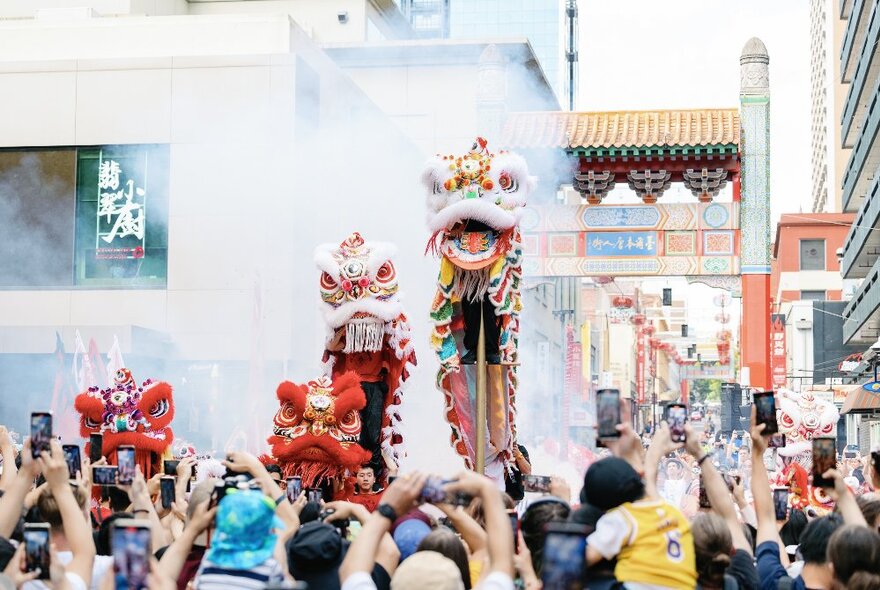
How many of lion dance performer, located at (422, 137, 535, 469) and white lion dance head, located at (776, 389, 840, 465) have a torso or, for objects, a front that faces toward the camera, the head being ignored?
2

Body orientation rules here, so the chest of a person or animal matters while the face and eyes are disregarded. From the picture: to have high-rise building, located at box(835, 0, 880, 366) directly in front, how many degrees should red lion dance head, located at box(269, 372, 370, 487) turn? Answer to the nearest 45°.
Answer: approximately 135° to its left

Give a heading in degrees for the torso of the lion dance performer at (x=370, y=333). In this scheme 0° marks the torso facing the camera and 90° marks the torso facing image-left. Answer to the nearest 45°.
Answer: approximately 0°

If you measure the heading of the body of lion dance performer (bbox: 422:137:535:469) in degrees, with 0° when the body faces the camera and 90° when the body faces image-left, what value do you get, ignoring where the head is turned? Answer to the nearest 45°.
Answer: approximately 0°

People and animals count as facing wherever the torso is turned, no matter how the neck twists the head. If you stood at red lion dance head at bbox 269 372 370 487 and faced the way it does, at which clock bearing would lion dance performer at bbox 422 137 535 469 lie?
The lion dance performer is roughly at 9 o'clock from the red lion dance head.

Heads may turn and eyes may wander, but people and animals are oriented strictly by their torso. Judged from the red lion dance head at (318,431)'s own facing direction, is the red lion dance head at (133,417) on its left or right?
on its right
